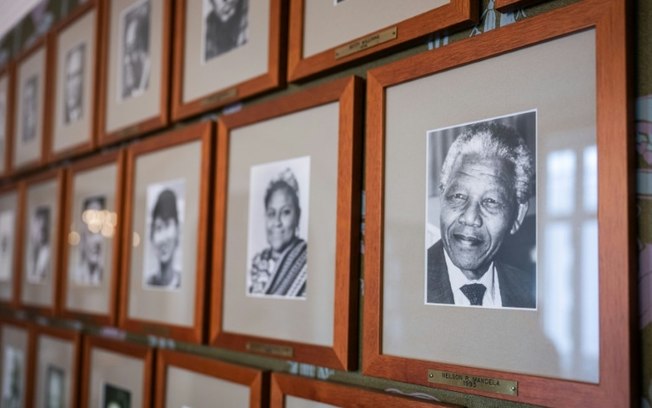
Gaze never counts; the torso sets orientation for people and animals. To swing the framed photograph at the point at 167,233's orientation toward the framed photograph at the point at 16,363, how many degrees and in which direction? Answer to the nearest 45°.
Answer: approximately 90° to its right

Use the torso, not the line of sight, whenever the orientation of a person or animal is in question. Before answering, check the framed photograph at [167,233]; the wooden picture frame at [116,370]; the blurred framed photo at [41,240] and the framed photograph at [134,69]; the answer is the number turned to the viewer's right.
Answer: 0

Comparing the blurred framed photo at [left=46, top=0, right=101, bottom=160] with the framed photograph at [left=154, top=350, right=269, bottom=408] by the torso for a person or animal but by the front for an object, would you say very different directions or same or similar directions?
same or similar directions

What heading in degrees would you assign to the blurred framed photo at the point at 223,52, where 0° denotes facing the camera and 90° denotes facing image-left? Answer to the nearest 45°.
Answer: approximately 45°

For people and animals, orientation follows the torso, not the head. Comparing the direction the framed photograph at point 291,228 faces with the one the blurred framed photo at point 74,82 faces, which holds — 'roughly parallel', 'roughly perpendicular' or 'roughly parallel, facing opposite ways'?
roughly parallel

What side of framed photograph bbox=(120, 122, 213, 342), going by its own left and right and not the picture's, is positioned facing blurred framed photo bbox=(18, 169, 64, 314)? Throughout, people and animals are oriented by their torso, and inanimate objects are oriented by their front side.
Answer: right

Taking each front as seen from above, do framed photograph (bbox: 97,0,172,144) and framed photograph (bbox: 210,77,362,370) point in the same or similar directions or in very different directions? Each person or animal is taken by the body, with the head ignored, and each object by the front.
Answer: same or similar directions

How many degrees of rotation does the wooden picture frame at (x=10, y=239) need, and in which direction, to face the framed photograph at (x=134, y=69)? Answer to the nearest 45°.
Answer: approximately 45° to its left

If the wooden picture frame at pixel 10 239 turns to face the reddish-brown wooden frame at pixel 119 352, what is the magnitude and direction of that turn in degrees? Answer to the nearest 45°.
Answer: approximately 45° to its left

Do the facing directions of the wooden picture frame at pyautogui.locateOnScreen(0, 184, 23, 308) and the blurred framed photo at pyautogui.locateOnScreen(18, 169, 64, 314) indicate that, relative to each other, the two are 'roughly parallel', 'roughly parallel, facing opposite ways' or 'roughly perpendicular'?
roughly parallel

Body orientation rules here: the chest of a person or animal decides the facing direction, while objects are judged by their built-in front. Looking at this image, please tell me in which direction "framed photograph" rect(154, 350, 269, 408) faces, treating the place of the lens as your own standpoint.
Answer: facing the viewer and to the left of the viewer

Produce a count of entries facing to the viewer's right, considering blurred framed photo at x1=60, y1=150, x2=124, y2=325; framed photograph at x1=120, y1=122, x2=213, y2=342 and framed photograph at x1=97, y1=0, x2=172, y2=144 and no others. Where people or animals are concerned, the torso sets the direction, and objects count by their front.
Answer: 0

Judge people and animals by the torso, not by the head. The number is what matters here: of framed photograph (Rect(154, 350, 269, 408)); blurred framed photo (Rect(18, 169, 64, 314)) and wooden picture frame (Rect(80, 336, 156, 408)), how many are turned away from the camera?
0
